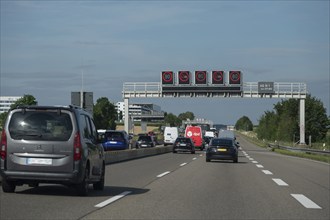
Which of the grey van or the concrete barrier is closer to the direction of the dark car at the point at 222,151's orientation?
the concrete barrier

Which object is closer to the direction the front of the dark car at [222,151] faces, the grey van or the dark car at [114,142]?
the dark car

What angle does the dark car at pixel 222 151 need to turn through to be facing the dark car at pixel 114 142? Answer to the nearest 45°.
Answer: approximately 45° to its left

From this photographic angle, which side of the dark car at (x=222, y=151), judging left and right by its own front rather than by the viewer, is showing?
back

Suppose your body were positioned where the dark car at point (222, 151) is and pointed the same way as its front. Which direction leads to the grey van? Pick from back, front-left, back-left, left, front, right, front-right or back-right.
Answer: back

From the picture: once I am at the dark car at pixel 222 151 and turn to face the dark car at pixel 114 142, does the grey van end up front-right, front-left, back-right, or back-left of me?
back-left
